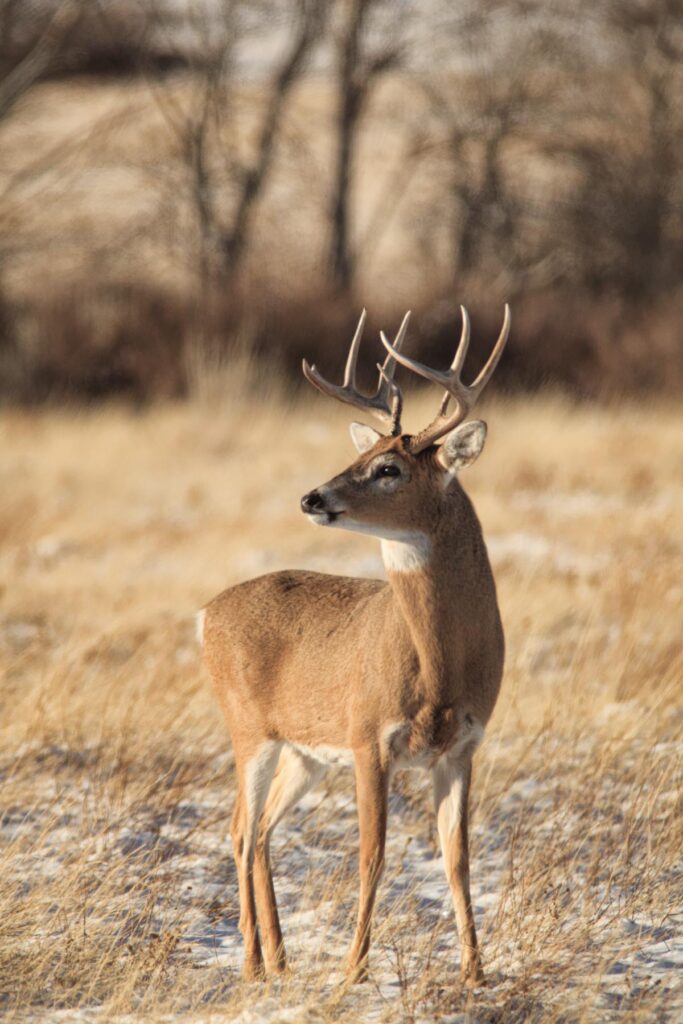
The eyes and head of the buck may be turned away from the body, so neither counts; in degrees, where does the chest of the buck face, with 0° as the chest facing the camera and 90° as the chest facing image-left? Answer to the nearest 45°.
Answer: approximately 315°

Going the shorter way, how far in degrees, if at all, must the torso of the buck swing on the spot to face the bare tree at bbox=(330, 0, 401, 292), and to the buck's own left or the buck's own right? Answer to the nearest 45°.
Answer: approximately 135° to the buck's own left

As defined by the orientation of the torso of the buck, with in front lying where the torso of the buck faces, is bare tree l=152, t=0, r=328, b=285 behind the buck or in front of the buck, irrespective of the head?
behind
